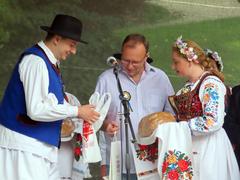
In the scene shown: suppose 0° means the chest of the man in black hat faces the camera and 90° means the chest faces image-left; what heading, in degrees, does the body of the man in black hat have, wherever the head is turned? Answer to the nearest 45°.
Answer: approximately 270°

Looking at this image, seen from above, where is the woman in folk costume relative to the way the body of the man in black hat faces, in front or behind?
in front

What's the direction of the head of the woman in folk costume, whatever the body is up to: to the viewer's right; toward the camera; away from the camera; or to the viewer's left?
to the viewer's left

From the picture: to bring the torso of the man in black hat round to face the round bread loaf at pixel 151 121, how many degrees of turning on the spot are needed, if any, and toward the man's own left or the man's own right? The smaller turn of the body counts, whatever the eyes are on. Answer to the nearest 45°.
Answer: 0° — they already face it
